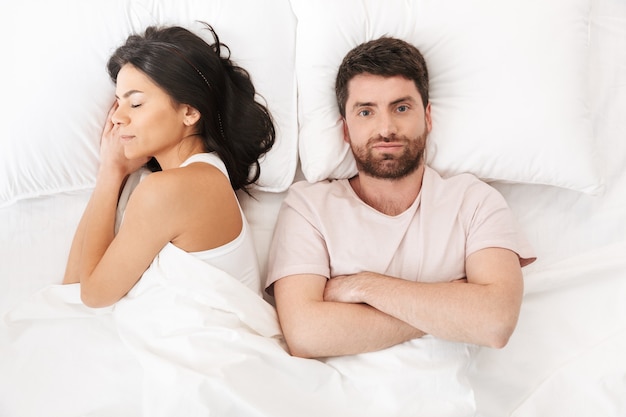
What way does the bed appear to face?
toward the camera
